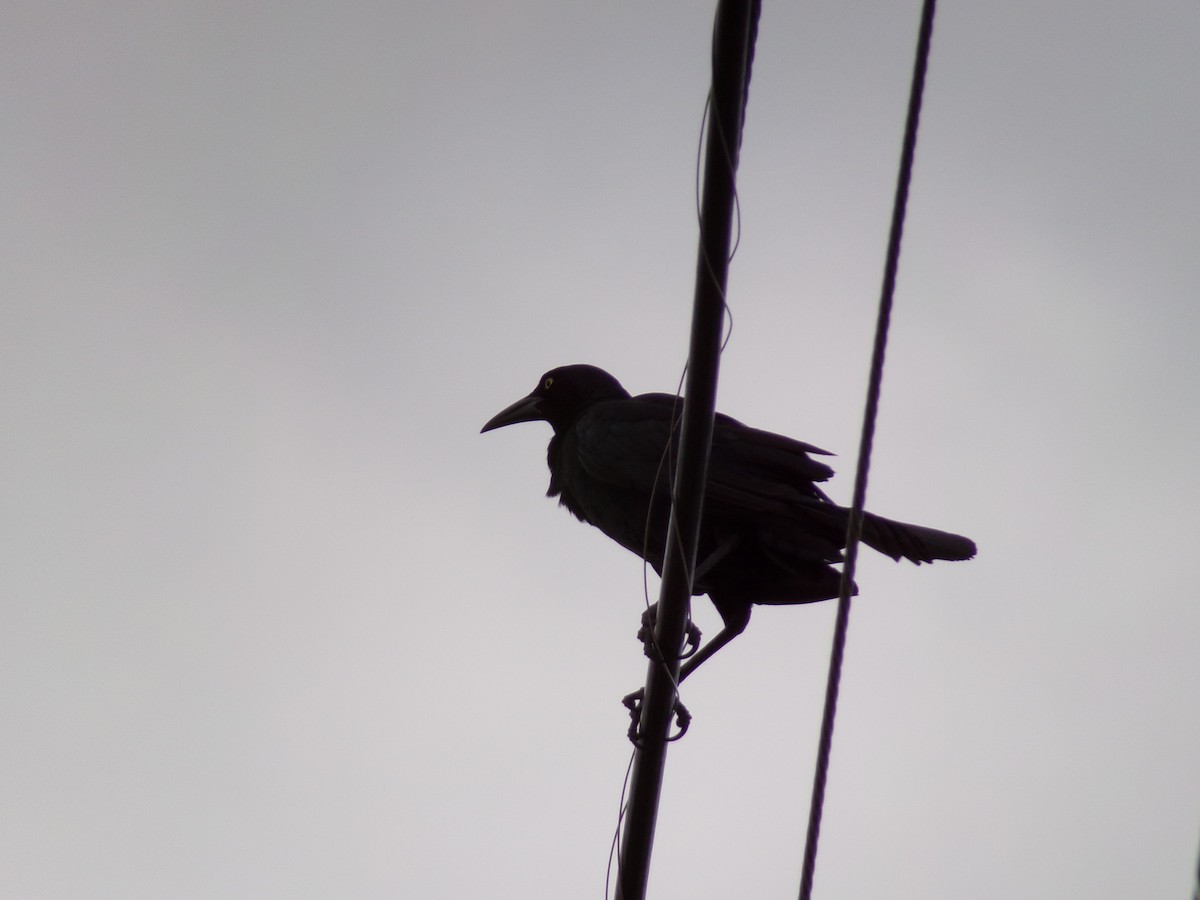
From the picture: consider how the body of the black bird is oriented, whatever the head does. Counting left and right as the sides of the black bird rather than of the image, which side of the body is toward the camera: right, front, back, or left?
left
